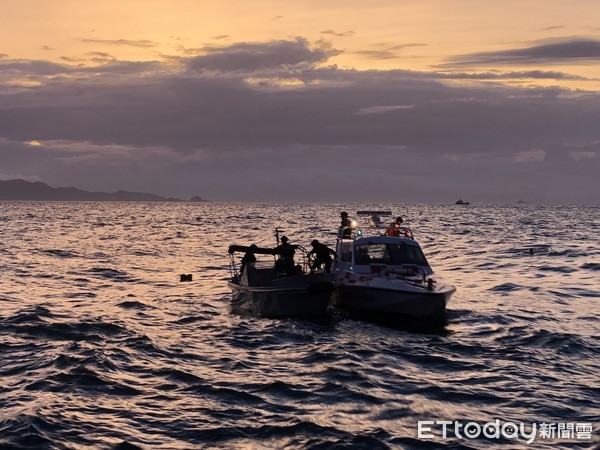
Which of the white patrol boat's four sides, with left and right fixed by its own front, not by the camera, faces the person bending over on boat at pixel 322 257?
back

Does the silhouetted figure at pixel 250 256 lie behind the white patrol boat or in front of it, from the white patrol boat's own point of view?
behind

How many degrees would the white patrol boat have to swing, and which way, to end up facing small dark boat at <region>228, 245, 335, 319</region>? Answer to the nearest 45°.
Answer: approximately 135° to its right

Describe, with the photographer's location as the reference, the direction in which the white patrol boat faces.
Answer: facing the viewer and to the right of the viewer

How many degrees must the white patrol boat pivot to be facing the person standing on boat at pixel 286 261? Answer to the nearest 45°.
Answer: approximately 135° to its right

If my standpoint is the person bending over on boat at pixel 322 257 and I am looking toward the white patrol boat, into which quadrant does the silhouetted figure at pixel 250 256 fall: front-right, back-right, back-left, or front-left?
back-right
